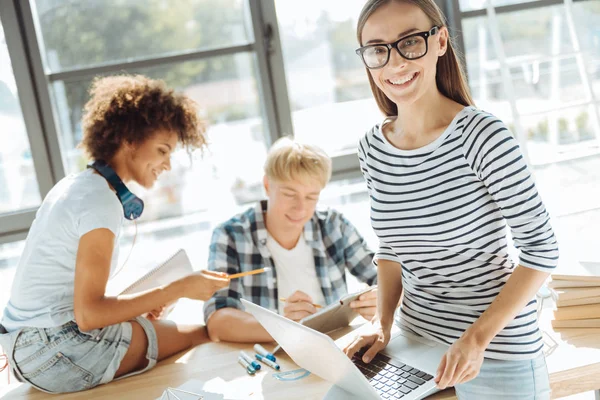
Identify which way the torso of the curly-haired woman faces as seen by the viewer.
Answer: to the viewer's right

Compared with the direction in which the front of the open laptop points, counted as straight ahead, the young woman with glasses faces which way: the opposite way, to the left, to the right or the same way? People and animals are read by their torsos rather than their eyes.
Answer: the opposite way

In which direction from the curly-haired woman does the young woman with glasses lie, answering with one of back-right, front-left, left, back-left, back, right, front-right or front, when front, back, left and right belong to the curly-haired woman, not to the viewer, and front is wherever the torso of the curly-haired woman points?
front-right

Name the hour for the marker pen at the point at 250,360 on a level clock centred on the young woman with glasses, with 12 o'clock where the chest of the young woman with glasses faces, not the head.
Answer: The marker pen is roughly at 2 o'clock from the young woman with glasses.

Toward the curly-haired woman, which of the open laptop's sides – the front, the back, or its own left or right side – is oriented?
left

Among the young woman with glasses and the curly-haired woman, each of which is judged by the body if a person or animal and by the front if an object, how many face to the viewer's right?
1

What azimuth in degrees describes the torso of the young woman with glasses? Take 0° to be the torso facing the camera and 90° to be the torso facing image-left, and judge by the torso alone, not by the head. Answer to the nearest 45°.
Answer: approximately 45°

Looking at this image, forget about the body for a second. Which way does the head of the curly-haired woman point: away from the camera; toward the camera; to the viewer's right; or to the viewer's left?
to the viewer's right
